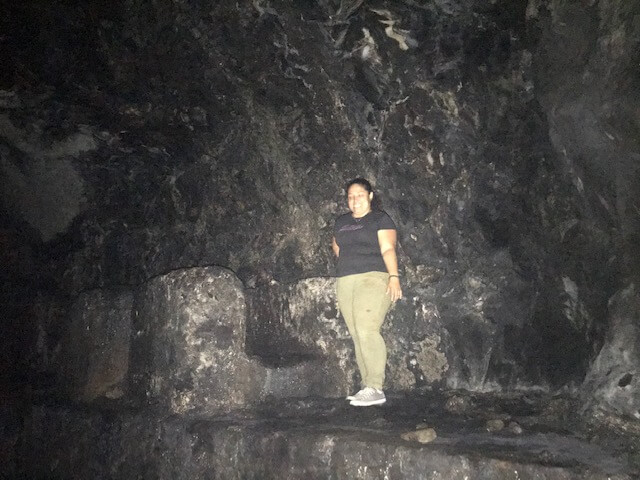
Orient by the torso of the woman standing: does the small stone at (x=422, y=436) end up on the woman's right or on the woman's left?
on the woman's left

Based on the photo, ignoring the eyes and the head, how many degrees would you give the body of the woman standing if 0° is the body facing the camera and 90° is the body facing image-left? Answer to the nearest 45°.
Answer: approximately 45°

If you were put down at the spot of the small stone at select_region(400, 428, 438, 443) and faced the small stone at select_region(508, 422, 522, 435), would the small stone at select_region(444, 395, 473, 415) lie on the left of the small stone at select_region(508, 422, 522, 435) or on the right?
left

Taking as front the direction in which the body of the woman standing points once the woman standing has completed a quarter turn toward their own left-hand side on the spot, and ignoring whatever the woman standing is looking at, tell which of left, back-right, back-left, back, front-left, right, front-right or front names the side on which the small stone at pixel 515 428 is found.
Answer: front

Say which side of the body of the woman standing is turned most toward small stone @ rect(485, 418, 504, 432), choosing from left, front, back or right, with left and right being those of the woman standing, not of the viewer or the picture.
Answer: left
